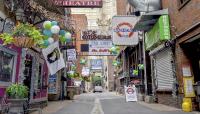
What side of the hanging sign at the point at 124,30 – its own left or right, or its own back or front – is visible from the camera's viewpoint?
front

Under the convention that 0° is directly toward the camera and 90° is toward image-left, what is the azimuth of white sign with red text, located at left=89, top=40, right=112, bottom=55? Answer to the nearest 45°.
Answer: approximately 0°

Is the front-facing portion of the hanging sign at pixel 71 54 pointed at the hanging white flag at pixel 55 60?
yes

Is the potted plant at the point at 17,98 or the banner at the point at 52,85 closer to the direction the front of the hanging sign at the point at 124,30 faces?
the potted plant

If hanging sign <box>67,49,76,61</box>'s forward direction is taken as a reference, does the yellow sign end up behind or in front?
in front

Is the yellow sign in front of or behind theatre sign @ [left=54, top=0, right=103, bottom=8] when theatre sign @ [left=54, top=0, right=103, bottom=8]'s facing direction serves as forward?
in front

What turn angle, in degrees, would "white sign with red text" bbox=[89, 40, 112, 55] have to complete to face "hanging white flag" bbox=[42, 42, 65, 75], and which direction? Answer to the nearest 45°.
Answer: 0° — it already faces it

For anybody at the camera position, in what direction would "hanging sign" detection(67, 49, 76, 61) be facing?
facing the viewer

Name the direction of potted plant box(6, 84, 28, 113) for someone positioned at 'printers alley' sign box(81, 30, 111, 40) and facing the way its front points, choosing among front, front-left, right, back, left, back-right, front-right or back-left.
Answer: front

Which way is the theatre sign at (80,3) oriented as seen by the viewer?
toward the camera

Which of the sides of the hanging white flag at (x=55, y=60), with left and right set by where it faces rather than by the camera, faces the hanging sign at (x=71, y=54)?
back

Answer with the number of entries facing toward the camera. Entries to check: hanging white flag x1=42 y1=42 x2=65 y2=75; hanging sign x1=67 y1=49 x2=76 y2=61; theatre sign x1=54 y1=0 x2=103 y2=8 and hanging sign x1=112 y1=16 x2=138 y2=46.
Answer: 4
